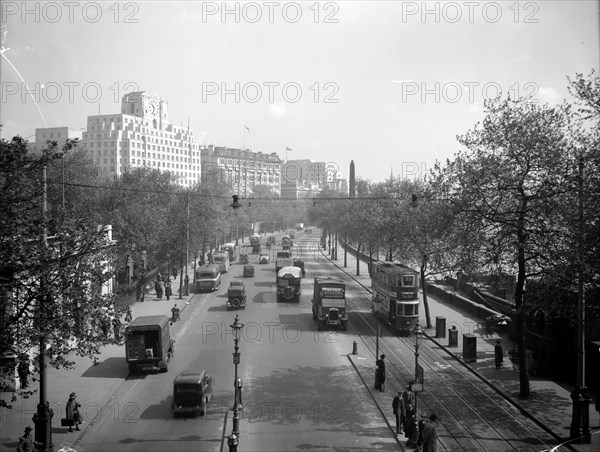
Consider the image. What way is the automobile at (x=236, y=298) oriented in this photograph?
away from the camera

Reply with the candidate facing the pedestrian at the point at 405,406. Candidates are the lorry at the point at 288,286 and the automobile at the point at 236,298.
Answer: the lorry

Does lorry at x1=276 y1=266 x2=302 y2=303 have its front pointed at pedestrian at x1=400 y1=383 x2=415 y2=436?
yes

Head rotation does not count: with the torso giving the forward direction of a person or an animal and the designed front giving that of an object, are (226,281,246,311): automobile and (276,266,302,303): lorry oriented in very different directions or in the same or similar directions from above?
very different directions

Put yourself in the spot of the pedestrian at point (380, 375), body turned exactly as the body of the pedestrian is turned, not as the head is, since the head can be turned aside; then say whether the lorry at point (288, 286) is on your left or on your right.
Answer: on your left

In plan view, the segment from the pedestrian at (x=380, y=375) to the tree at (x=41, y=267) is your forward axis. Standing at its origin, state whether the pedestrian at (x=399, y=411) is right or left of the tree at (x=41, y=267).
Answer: left

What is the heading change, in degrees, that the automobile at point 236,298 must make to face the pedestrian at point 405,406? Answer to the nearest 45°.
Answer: approximately 180°

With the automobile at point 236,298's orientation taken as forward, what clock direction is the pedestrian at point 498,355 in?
The pedestrian is roughly at 5 o'clock from the automobile.

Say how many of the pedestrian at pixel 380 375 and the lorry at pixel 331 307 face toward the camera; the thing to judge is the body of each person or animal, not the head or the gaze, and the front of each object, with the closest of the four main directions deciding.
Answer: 1

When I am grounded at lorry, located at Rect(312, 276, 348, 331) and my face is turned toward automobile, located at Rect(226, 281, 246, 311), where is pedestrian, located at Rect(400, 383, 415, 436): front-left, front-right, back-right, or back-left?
back-left
